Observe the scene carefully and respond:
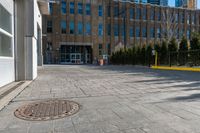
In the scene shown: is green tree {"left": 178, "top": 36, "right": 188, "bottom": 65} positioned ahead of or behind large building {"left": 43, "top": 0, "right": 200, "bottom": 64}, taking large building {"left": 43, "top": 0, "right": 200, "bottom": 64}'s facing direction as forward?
ahead

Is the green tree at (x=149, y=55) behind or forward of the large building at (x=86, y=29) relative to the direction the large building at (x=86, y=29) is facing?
forward

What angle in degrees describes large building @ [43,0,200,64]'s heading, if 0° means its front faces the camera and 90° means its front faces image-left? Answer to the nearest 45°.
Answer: approximately 0°

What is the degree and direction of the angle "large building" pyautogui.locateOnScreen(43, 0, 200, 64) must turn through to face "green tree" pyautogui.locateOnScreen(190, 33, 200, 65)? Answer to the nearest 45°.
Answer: approximately 45° to its left

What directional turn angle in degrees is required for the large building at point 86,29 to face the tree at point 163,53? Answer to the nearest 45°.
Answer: approximately 45° to its left

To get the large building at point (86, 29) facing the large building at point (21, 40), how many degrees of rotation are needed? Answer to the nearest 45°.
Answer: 0° — it already faces it

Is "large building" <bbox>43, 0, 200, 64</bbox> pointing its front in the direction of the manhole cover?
yes
